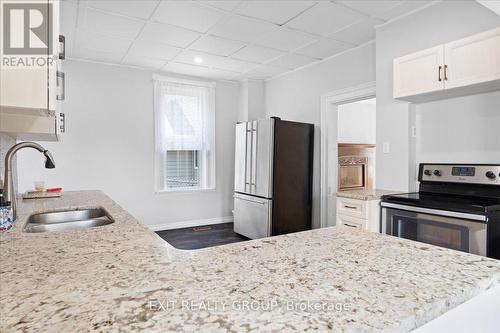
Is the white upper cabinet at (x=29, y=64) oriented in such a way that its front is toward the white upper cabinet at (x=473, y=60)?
yes

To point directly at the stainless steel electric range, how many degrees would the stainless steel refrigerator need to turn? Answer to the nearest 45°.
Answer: approximately 90° to its left

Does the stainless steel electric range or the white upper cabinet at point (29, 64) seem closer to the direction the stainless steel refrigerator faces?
the white upper cabinet

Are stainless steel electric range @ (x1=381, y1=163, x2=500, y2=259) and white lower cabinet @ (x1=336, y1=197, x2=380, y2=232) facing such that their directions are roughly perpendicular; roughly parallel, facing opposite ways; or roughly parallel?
roughly parallel

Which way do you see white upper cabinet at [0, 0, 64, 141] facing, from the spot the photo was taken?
facing to the right of the viewer

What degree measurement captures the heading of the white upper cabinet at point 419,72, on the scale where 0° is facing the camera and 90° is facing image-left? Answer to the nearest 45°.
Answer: approximately 45°

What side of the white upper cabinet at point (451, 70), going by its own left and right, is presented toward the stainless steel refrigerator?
right

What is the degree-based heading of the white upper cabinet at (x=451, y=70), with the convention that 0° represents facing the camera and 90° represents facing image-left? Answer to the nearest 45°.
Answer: approximately 45°

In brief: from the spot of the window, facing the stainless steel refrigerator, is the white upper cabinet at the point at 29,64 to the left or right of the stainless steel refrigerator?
right

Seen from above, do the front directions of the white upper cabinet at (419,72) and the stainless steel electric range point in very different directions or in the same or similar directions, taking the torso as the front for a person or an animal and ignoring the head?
same or similar directions

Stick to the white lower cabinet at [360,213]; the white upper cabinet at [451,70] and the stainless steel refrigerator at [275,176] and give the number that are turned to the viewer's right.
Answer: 0

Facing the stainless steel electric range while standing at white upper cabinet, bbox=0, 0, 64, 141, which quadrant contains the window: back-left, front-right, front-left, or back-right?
front-left

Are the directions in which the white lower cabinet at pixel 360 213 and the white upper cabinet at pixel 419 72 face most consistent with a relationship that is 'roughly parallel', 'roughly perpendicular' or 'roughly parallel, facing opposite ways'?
roughly parallel
